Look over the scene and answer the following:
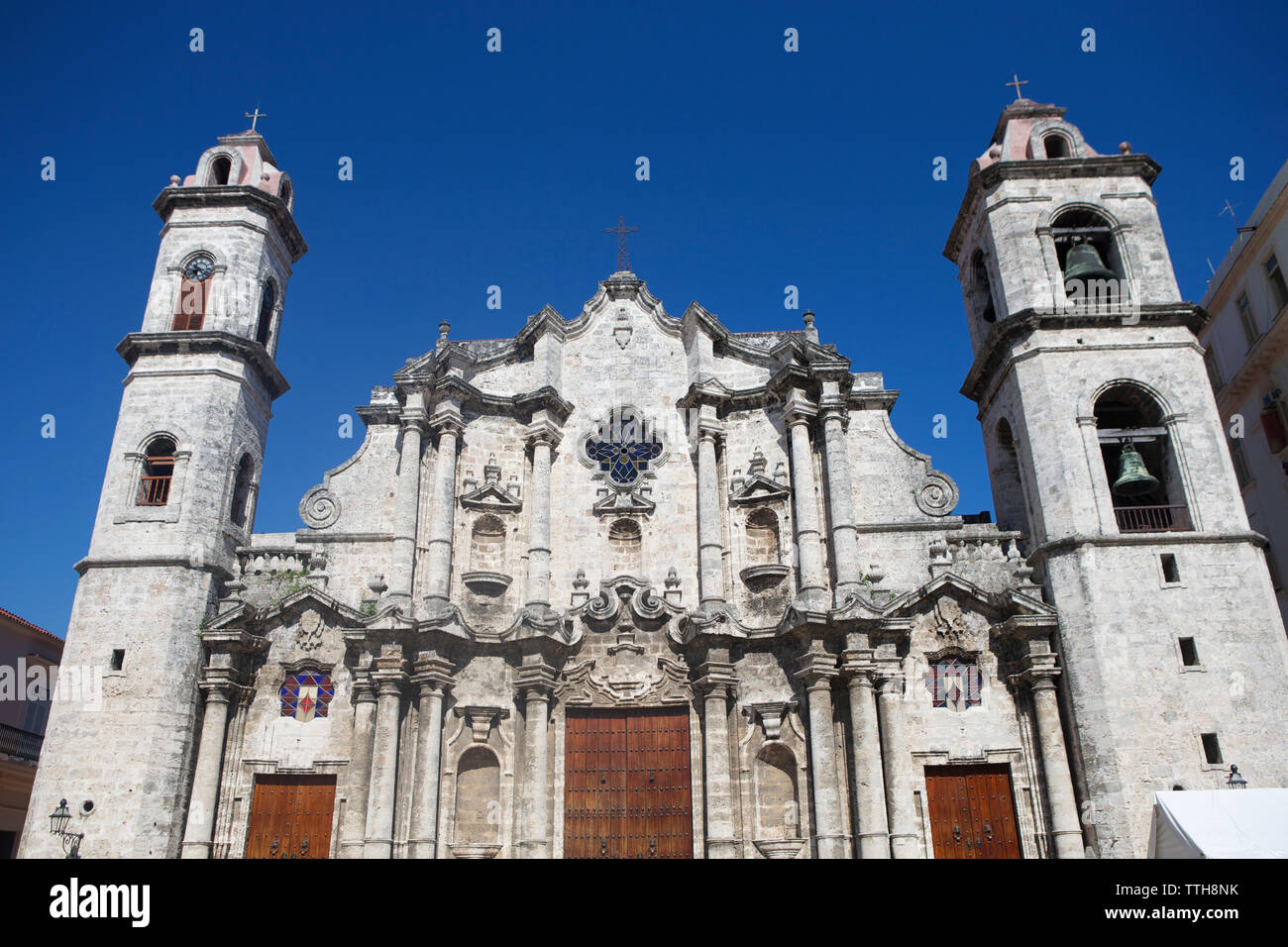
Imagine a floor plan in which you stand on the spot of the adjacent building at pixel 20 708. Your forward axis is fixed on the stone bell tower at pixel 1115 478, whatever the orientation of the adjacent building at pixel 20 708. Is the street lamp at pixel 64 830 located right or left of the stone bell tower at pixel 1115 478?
right

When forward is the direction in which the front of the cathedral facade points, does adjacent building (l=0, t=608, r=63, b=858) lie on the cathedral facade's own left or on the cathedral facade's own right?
on the cathedral facade's own right

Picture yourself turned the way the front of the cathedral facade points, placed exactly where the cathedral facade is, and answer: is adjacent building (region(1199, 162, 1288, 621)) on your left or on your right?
on your left

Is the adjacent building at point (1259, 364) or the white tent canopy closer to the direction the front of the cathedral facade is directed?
the white tent canopy

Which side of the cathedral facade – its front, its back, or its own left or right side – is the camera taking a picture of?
front

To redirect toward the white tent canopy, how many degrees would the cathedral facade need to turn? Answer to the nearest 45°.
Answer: approximately 45° to its left
